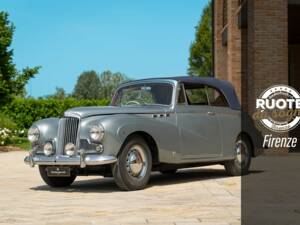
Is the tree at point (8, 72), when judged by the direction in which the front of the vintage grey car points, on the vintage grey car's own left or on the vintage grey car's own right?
on the vintage grey car's own right

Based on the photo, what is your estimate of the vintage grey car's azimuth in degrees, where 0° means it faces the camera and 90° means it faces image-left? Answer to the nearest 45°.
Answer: approximately 45°

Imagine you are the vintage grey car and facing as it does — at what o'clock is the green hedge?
The green hedge is roughly at 4 o'clock from the vintage grey car.
